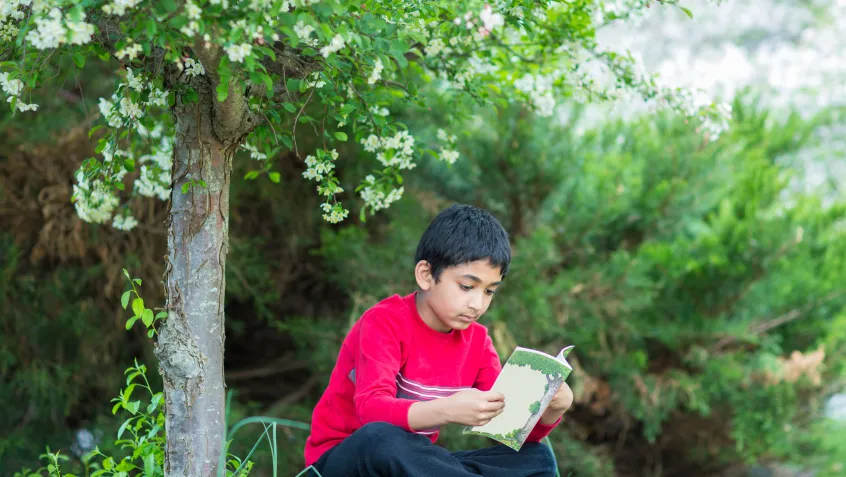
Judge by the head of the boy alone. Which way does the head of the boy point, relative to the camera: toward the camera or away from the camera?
toward the camera

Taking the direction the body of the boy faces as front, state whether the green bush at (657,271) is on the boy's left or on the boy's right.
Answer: on the boy's left

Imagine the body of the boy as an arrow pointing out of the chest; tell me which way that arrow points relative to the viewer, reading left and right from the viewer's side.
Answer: facing the viewer and to the right of the viewer
